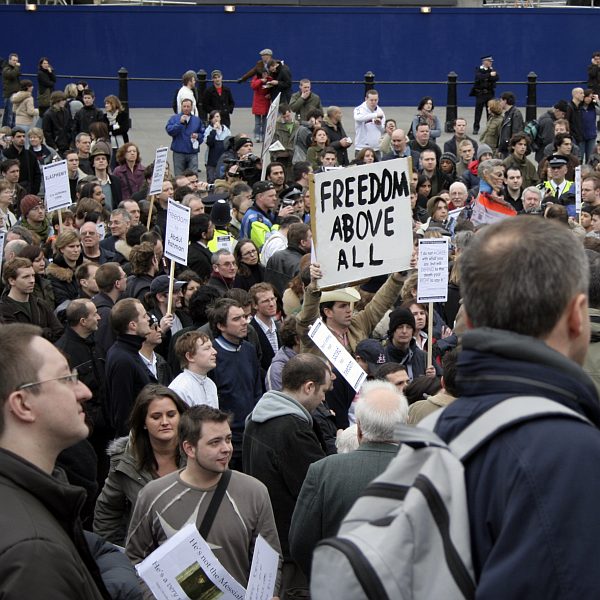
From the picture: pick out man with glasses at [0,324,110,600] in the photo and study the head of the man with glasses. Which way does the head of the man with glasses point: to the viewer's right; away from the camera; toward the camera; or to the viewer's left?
to the viewer's right

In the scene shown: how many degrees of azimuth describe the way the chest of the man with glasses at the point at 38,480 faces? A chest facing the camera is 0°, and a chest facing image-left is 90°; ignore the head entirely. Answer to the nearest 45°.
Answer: approximately 270°

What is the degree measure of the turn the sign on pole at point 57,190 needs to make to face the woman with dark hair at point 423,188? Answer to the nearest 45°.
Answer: approximately 135° to its left

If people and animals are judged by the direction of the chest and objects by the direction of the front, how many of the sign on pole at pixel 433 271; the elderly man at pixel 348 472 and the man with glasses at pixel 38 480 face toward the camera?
1

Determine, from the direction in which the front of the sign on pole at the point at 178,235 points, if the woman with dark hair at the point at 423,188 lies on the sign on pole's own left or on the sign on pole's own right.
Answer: on the sign on pole's own left

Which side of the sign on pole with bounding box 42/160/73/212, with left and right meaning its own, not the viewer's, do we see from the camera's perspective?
front

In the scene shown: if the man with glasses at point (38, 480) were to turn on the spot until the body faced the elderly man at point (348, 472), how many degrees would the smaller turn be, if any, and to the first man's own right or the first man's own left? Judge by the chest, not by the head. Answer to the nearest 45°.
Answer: approximately 45° to the first man's own left

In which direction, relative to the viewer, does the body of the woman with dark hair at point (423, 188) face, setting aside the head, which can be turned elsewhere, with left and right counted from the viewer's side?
facing the viewer and to the right of the viewer

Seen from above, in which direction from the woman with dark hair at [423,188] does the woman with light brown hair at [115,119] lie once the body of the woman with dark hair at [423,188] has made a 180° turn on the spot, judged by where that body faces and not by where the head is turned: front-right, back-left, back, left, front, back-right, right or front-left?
front

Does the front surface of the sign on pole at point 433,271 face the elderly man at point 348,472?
yes

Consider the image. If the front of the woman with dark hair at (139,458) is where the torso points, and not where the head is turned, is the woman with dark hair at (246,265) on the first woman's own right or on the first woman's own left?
on the first woman's own left

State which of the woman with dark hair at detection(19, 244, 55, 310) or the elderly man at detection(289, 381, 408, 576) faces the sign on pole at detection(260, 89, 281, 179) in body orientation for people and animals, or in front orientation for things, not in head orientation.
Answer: the elderly man

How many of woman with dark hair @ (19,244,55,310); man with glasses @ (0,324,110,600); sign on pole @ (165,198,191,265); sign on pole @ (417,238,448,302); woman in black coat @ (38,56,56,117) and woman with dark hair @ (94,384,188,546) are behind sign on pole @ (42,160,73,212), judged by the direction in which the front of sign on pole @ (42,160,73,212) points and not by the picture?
1

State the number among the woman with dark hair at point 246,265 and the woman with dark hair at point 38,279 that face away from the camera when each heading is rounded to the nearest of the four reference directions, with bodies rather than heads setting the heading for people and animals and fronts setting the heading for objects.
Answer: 0

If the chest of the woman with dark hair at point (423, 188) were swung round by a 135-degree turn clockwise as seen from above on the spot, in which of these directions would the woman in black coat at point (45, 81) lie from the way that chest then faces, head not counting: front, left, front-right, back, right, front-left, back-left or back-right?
front-right

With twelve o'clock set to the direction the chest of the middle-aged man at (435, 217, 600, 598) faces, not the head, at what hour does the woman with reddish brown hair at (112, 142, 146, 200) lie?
The woman with reddish brown hair is roughly at 10 o'clock from the middle-aged man.

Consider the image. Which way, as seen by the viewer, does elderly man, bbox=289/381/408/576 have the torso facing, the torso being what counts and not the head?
away from the camera
